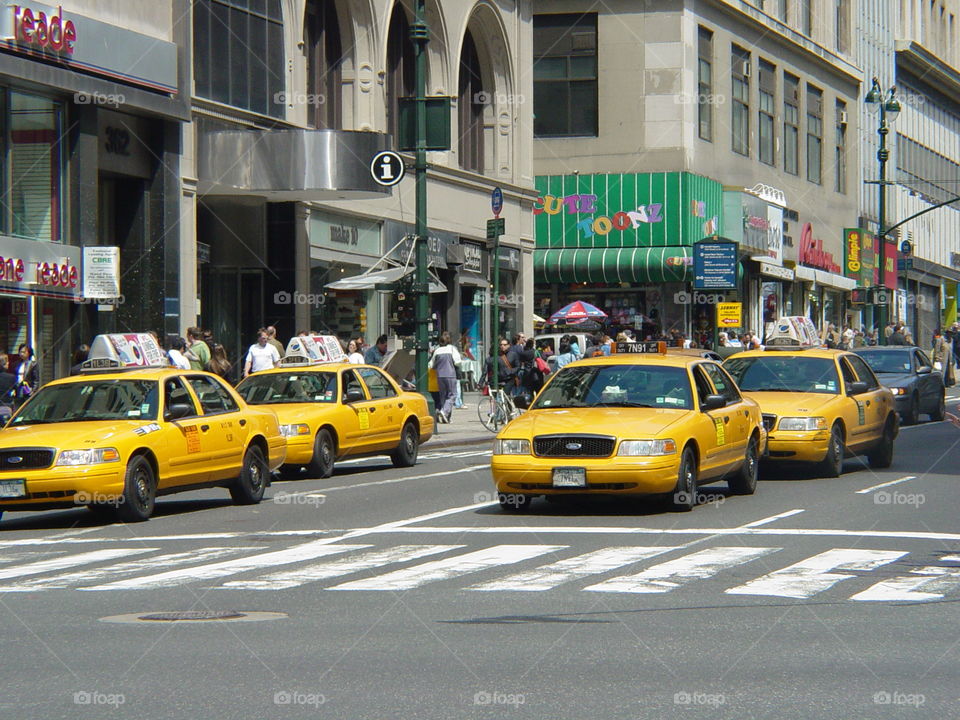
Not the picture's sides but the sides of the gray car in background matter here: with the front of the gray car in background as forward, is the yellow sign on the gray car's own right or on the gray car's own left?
on the gray car's own right

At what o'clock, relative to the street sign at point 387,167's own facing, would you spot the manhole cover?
The manhole cover is roughly at 12 o'clock from the street sign.

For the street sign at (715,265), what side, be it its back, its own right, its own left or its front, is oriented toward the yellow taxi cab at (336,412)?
front

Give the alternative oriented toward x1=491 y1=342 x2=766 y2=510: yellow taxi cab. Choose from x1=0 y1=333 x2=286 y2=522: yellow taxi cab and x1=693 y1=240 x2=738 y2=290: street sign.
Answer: the street sign

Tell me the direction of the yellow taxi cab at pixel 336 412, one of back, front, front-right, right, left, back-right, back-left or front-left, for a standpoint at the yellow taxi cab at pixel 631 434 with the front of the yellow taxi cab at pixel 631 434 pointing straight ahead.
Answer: right

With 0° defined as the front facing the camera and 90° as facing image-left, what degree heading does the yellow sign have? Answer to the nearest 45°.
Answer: approximately 0°

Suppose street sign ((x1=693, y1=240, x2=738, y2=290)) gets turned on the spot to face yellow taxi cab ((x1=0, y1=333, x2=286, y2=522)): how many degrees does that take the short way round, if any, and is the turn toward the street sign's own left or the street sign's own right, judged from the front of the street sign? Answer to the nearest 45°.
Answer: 0° — it already faces it

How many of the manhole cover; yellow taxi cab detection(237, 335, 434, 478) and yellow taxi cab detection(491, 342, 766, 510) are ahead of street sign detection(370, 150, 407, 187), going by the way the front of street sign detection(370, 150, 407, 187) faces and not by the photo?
3

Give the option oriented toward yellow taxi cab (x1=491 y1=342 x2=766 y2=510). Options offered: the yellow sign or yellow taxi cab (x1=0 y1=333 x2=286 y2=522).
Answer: the yellow sign

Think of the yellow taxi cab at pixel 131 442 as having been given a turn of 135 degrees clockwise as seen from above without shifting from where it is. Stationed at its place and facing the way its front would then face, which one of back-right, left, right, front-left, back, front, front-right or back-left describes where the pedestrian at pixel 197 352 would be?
front
